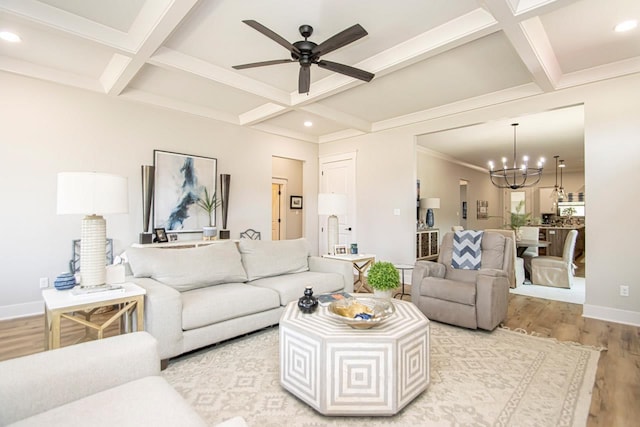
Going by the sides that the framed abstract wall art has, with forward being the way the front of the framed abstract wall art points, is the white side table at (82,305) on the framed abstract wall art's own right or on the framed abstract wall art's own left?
on the framed abstract wall art's own right

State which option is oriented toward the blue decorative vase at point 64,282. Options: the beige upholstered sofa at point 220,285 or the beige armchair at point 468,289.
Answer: the beige armchair

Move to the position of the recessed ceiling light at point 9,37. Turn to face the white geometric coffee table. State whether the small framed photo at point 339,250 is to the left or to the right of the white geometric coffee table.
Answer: left

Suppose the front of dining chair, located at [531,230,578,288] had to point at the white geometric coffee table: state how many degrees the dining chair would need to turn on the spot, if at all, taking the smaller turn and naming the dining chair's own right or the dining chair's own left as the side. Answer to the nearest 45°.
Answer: approximately 90° to the dining chair's own left

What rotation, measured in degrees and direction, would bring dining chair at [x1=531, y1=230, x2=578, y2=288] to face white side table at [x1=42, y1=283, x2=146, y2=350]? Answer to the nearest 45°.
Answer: approximately 45° to its left

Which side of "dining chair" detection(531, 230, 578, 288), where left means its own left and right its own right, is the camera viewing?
left

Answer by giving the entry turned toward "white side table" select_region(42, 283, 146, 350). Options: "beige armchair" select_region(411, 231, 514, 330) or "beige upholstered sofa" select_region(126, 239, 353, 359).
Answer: the beige armchair

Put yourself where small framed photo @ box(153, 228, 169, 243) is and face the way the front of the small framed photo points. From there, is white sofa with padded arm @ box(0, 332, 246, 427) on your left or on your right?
on your right
